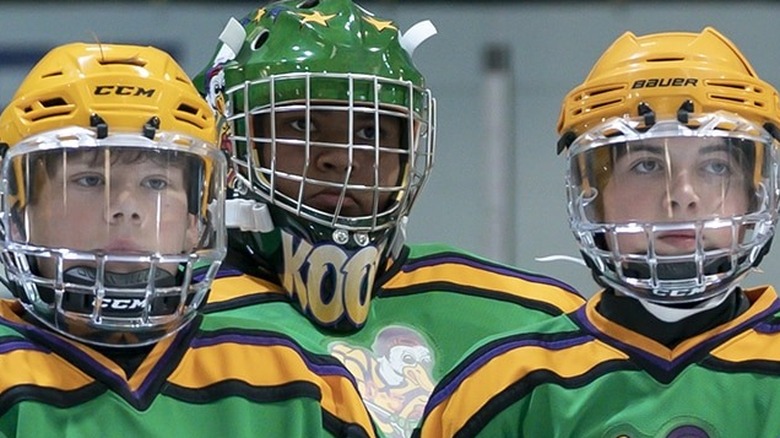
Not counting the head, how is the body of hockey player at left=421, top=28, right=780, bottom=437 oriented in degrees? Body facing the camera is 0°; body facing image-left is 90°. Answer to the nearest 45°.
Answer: approximately 0°

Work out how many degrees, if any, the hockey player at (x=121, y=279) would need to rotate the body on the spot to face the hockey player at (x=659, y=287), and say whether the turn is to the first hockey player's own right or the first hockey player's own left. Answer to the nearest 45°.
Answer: approximately 90° to the first hockey player's own left

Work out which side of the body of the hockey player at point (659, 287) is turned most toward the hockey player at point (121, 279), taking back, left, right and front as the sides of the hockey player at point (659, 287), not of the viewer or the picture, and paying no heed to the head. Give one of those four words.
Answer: right

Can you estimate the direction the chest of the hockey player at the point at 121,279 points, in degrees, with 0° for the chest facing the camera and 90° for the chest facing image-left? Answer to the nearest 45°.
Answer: approximately 0°

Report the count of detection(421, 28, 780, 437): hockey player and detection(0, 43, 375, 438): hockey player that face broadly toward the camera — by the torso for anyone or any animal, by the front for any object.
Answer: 2
